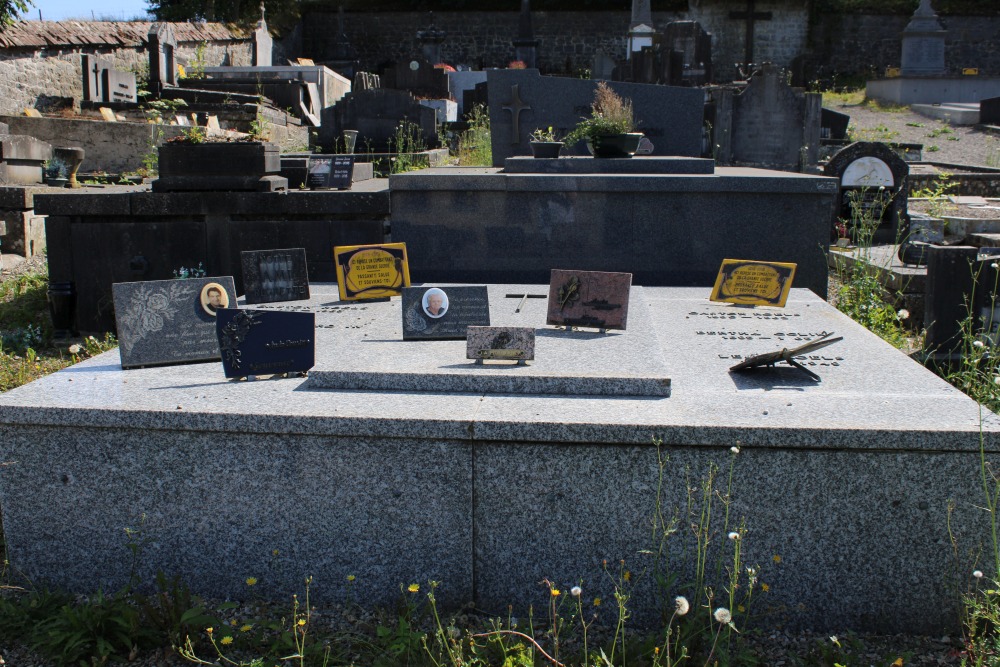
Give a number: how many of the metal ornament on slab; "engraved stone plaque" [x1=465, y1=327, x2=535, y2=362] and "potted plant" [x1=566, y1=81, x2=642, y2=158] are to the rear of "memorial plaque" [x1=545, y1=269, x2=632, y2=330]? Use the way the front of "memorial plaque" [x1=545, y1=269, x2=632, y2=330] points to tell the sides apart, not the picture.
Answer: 1

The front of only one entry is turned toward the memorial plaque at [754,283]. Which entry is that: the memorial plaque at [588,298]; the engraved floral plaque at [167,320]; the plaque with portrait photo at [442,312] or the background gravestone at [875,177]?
the background gravestone

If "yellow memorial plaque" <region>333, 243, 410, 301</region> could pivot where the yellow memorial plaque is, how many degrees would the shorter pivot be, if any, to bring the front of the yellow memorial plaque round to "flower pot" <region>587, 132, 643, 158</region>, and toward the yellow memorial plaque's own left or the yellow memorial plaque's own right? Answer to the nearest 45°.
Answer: approximately 135° to the yellow memorial plaque's own left

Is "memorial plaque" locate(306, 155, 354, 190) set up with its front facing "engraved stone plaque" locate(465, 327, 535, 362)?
yes

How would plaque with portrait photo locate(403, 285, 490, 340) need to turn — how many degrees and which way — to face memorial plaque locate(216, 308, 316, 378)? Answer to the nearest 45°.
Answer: approximately 45° to its right
